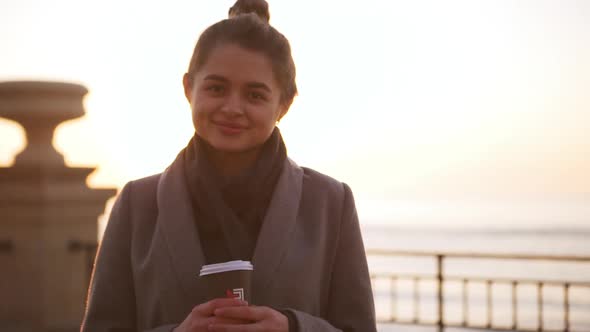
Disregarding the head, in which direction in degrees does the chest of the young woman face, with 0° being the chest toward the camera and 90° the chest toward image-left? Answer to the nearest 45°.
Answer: approximately 0°

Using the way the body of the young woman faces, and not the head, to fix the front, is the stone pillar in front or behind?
behind
